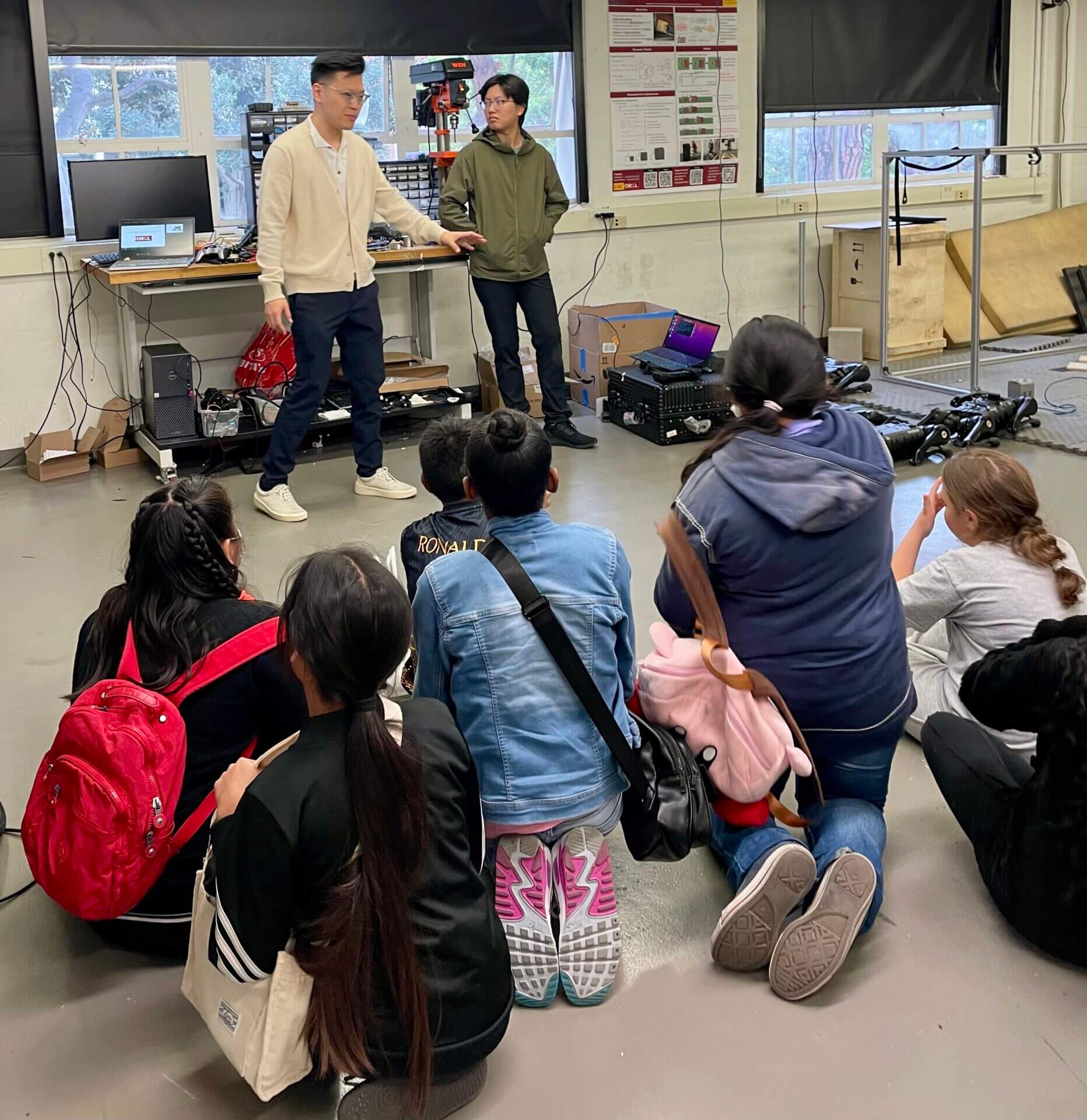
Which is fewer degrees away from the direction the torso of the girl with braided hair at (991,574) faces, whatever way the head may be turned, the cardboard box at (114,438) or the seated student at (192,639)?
the cardboard box

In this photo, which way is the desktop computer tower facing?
toward the camera

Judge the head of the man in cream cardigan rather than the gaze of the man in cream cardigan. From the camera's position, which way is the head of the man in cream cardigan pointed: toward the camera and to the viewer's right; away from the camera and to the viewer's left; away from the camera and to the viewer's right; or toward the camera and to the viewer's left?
toward the camera and to the viewer's right

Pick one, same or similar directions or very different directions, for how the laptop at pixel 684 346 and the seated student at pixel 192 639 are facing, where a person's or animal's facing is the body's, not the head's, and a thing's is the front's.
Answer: very different directions

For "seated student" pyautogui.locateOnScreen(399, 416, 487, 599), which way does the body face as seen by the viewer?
away from the camera

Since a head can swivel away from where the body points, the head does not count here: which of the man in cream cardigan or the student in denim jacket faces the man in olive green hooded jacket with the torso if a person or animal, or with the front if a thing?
the student in denim jacket

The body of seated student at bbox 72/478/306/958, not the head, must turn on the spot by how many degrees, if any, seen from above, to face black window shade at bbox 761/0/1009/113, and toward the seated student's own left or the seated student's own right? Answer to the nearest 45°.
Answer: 0° — they already face it

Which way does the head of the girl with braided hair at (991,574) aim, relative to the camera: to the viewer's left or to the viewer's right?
to the viewer's left

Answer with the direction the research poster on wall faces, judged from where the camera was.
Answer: facing the viewer

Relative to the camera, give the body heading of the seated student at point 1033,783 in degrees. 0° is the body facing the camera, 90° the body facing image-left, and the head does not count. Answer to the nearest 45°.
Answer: approximately 135°

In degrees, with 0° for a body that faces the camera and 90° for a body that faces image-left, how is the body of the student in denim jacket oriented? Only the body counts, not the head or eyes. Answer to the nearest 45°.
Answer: approximately 180°

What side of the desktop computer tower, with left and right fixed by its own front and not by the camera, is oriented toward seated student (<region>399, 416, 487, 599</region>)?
front

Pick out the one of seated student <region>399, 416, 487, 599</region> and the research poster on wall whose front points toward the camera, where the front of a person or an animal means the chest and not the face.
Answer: the research poster on wall

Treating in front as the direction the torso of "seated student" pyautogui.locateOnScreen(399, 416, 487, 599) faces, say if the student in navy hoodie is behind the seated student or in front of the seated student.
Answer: behind

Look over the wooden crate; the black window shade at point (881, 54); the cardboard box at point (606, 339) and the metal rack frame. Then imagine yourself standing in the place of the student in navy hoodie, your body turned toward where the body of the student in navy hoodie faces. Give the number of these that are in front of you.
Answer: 4

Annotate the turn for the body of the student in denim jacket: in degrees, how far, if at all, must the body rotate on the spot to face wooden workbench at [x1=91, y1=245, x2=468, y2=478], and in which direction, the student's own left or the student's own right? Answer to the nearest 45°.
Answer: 0° — they already face it
